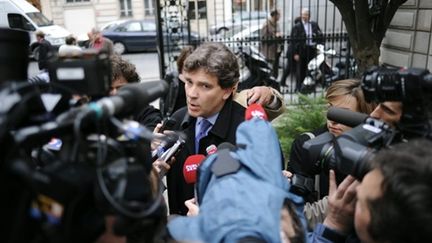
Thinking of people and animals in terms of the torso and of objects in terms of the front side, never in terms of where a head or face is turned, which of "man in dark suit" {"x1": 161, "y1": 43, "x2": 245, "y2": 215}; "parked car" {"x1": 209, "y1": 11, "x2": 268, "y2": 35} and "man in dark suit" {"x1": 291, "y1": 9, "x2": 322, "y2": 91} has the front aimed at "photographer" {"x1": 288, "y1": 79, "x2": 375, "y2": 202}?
"man in dark suit" {"x1": 291, "y1": 9, "x2": 322, "y2": 91}

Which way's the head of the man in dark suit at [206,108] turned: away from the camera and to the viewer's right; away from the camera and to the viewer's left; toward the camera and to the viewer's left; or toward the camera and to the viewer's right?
toward the camera and to the viewer's left

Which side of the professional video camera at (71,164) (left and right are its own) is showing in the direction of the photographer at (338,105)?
front

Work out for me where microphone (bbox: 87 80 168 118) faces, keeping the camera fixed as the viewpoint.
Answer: facing away from the viewer and to the right of the viewer

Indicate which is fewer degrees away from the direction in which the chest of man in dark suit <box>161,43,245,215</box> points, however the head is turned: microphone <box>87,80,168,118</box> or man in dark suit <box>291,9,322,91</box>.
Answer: the microphone

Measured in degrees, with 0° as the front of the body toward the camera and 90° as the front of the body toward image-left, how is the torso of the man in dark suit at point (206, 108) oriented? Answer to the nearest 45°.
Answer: approximately 45°

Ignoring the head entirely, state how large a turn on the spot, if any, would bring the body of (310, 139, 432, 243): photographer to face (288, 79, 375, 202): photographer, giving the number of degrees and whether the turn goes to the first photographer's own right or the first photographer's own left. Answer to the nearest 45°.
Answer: approximately 45° to the first photographer's own right

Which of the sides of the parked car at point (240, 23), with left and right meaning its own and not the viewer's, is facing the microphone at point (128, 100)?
left

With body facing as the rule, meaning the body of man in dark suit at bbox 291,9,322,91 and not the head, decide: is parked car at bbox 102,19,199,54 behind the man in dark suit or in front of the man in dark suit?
behind

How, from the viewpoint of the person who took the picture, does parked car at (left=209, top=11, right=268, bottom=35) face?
facing to the left of the viewer

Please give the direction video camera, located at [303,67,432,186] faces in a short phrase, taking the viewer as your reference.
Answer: facing to the left of the viewer

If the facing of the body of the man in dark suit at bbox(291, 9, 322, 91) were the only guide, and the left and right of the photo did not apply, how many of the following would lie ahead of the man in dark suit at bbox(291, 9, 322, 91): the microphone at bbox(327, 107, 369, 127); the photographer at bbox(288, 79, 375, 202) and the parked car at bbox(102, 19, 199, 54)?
2

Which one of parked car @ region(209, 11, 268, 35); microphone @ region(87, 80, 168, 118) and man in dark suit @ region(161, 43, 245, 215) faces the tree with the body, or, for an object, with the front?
the microphone

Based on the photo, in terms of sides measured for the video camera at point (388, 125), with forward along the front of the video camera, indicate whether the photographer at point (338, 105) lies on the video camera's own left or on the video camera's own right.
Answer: on the video camera's own right

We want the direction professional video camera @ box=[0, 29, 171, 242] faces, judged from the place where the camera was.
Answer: facing away from the viewer and to the right of the viewer
